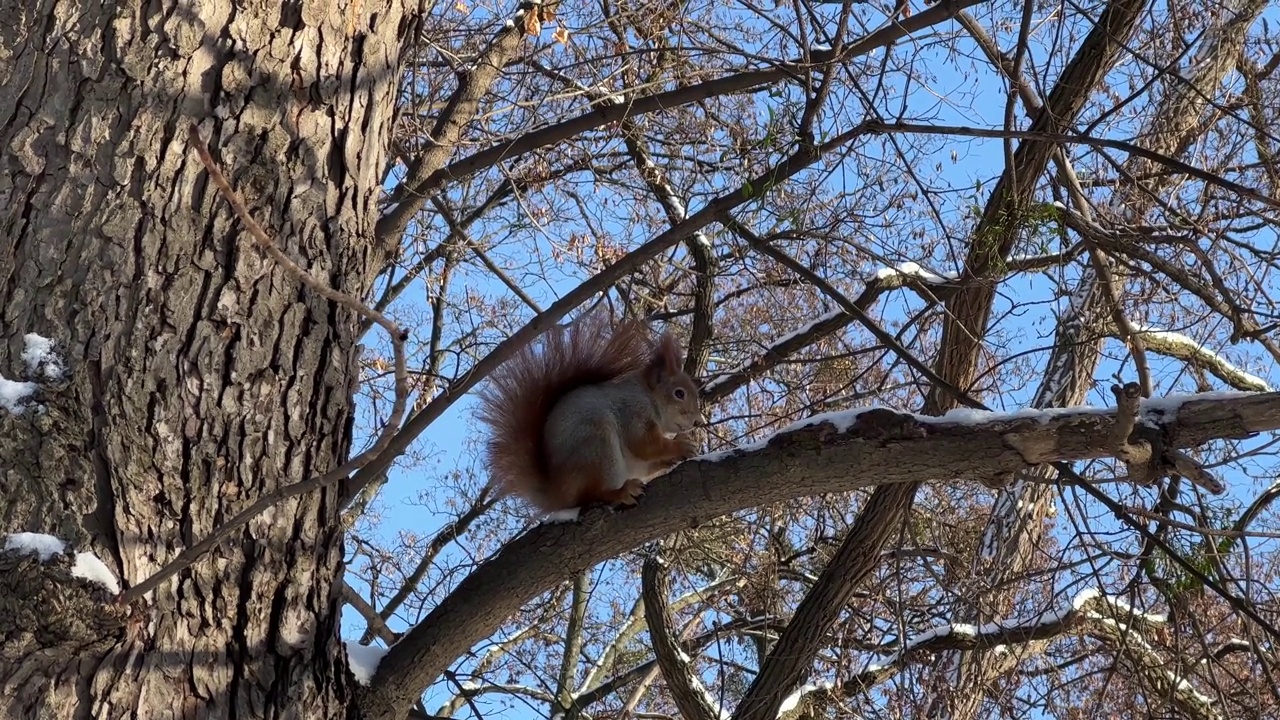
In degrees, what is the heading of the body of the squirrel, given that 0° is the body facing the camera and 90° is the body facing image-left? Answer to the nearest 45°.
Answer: approximately 270°

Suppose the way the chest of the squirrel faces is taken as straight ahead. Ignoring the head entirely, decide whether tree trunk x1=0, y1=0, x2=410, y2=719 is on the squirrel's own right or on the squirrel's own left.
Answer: on the squirrel's own right
